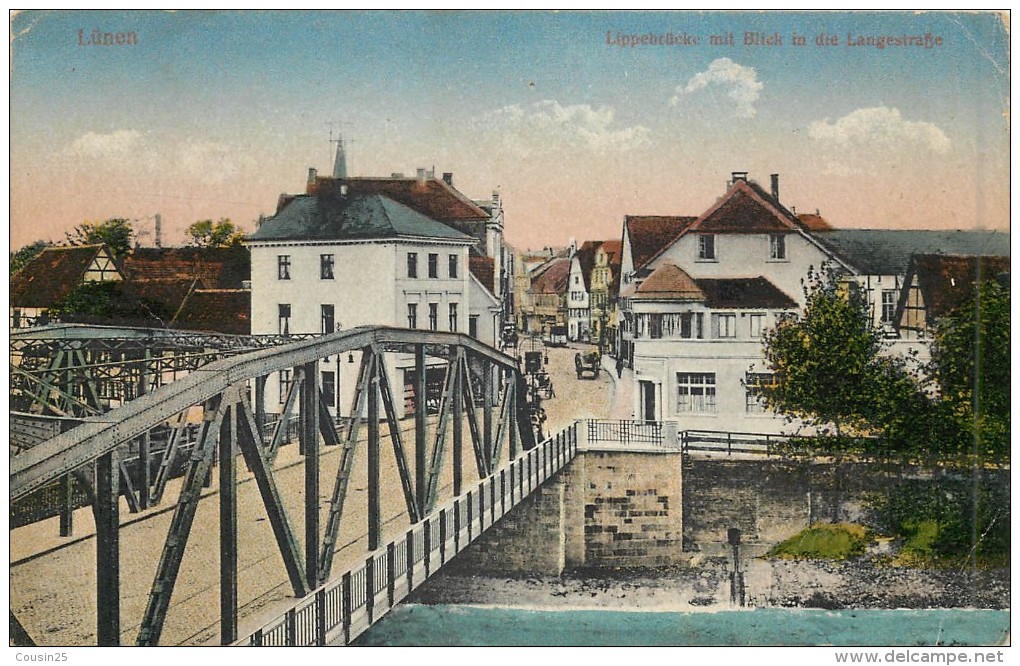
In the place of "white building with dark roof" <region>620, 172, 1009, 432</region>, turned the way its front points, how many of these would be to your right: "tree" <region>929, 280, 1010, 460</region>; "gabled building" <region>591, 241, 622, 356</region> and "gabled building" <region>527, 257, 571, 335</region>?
2

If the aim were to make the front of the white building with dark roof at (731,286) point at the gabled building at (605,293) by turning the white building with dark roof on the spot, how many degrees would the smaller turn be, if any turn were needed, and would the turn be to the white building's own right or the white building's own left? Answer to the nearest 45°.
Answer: approximately 180°

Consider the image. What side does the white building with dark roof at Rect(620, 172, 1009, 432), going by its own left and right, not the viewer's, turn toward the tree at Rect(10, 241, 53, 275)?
right

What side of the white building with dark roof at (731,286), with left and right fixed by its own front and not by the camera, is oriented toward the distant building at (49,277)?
right

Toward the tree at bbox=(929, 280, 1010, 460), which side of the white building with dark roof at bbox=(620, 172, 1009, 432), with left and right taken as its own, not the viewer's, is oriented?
left

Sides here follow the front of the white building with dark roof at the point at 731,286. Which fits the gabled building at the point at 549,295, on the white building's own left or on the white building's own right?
on the white building's own right

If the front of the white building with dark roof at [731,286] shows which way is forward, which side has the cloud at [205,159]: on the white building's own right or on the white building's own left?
on the white building's own right

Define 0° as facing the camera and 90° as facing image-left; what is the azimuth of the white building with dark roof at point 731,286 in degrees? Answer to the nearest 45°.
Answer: approximately 0°
